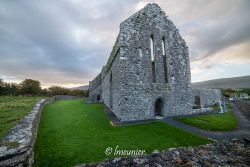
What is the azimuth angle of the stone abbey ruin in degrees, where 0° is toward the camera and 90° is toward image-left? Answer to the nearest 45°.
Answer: approximately 0°
